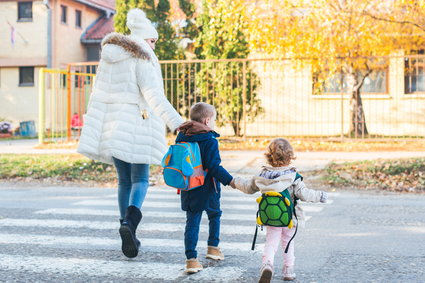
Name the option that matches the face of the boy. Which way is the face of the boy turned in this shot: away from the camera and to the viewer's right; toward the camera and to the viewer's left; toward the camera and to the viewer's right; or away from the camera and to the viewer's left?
away from the camera and to the viewer's right

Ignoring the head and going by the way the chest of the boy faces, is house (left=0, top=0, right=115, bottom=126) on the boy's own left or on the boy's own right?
on the boy's own left

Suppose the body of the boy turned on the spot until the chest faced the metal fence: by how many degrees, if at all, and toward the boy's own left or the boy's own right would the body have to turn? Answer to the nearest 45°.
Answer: approximately 45° to the boy's own left

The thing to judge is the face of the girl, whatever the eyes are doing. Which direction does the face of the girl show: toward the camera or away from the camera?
away from the camera

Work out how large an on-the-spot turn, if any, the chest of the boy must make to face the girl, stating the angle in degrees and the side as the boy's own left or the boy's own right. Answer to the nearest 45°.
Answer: approximately 90° to the boy's own right

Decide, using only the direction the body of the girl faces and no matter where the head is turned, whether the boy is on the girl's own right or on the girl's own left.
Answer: on the girl's own left

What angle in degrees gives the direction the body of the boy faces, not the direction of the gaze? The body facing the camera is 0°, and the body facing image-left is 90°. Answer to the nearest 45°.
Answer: approximately 225°

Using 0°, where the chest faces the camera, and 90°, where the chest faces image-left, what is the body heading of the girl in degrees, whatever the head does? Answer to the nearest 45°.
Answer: approximately 180°

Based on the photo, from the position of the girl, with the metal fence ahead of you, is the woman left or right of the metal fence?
left
